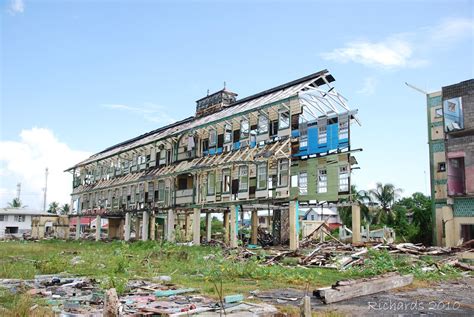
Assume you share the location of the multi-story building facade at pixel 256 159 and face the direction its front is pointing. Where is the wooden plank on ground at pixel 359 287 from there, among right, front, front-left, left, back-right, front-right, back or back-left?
front-left

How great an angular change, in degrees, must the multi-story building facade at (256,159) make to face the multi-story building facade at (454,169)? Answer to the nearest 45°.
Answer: approximately 135° to its left

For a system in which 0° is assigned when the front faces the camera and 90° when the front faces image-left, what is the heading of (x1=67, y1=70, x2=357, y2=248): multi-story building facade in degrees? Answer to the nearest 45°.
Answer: approximately 45°

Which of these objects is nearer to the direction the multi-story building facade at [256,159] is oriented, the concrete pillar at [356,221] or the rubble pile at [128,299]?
the rubble pile

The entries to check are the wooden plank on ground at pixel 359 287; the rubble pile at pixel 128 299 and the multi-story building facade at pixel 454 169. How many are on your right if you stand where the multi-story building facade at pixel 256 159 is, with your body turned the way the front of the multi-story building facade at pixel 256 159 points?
0

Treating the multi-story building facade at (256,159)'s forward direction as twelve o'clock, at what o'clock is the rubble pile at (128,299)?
The rubble pile is roughly at 11 o'clock from the multi-story building facade.
